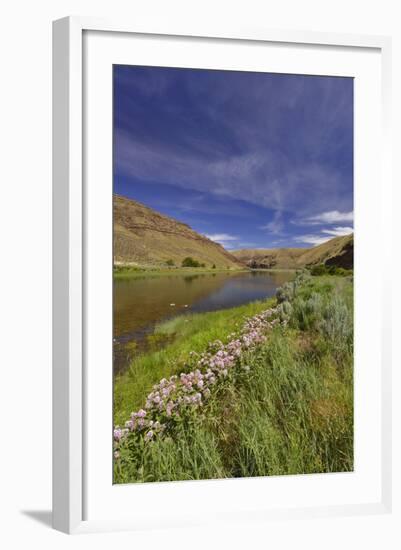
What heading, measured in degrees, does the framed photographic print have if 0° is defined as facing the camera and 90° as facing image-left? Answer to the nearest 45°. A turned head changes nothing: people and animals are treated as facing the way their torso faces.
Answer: approximately 315°
